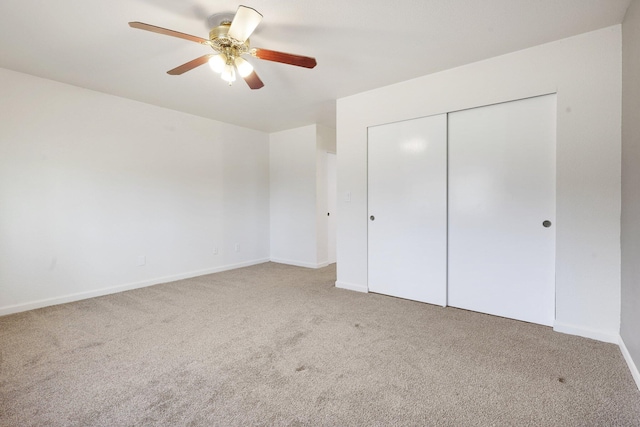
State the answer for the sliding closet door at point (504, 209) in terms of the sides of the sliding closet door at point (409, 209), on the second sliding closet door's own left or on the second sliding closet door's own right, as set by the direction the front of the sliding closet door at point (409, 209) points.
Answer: on the second sliding closet door's own left

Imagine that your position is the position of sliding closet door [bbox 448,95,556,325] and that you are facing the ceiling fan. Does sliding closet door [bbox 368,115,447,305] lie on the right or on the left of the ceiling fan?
right

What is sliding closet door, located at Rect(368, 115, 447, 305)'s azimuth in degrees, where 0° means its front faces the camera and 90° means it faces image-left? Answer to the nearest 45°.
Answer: approximately 45°

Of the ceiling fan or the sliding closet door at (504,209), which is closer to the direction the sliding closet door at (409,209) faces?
the ceiling fan

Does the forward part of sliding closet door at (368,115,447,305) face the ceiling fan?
yes
